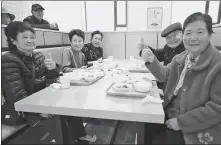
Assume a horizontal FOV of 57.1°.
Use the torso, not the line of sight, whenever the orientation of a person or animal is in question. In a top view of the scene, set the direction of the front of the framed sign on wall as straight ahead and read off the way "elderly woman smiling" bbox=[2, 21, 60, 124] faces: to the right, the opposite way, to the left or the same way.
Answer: to the left

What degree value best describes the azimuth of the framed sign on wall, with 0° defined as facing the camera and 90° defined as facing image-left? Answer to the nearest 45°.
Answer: approximately 0°

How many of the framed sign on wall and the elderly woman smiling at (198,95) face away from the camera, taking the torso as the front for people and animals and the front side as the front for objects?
0

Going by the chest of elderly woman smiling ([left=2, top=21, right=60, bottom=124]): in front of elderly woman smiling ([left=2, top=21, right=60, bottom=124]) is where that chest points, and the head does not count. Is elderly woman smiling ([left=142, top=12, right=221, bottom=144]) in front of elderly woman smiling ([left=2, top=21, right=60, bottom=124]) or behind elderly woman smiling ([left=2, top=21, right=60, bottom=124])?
in front

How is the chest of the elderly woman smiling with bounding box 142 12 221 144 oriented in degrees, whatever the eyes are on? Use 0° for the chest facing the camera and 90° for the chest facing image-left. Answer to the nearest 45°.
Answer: approximately 45°

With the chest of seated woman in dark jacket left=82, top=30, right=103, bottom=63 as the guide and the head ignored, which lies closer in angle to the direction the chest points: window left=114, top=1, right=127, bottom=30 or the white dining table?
the white dining table

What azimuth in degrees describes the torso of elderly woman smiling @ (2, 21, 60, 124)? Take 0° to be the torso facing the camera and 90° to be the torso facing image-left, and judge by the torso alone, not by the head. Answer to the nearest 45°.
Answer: approximately 315°

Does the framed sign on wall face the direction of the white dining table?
yes

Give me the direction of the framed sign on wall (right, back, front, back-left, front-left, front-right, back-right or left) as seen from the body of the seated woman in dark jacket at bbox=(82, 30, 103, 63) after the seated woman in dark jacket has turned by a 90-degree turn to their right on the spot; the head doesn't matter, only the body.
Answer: back
